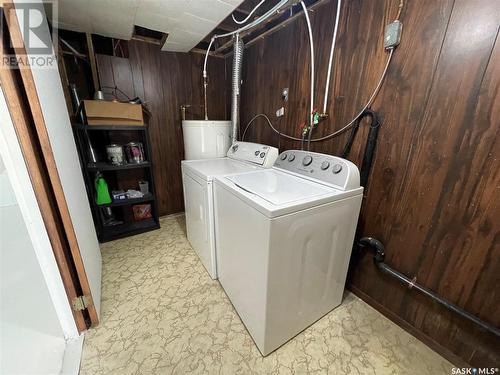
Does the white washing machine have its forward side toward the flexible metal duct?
no

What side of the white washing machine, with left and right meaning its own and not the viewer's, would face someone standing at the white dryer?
right

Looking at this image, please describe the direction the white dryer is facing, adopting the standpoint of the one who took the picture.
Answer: facing the viewer and to the left of the viewer

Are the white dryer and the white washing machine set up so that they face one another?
no

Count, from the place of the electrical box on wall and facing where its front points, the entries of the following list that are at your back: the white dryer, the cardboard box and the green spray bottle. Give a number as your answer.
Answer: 0

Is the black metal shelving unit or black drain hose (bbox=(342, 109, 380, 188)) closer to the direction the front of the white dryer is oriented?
the black metal shelving unit

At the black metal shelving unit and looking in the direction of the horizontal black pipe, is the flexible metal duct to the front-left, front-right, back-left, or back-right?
front-left

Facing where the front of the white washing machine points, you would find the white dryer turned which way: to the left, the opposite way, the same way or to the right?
the same way

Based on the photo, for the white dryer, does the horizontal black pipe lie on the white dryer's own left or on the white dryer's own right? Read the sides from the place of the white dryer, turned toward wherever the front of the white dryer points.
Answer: on the white dryer's own left

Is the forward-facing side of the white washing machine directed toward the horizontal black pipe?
no

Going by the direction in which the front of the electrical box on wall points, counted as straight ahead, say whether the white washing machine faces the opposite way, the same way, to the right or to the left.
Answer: the same way

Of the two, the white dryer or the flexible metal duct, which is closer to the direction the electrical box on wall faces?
the white dryer
